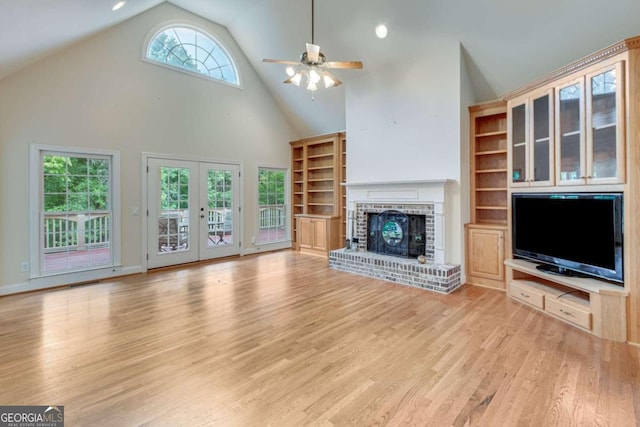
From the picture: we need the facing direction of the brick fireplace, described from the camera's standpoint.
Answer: facing the viewer and to the left of the viewer

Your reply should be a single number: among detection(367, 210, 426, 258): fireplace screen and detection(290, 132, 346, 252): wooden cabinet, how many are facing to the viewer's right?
0

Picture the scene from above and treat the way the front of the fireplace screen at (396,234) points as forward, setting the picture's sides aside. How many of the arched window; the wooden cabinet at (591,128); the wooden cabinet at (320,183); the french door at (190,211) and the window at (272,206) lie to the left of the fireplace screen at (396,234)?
1

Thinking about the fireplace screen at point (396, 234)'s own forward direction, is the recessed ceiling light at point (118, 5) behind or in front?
in front

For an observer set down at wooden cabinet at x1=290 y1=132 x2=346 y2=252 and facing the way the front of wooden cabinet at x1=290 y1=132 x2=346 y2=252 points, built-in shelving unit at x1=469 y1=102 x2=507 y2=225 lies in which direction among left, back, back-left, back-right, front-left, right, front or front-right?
left

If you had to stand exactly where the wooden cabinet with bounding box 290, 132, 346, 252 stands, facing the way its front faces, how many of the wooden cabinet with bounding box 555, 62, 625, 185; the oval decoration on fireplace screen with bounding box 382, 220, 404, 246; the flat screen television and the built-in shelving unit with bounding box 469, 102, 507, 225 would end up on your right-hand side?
0

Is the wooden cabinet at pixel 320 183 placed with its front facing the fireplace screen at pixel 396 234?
no

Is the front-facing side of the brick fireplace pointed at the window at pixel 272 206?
no

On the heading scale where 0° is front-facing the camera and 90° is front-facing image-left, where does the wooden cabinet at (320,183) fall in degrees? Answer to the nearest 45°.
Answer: approximately 45°

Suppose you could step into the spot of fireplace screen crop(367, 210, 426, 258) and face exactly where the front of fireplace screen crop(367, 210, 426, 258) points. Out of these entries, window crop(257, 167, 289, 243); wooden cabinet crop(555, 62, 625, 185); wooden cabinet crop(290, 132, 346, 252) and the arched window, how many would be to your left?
1

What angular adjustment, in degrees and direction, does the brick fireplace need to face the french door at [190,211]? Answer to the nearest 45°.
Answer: approximately 45° to its right

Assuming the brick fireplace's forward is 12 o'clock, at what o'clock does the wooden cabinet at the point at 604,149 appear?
The wooden cabinet is roughly at 9 o'clock from the brick fireplace.

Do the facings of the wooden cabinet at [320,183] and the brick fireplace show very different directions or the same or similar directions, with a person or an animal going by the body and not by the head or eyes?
same or similar directions

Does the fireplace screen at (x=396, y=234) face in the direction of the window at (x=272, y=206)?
no

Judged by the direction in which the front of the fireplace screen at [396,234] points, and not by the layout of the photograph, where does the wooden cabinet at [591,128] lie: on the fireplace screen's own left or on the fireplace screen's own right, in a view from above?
on the fireplace screen's own left

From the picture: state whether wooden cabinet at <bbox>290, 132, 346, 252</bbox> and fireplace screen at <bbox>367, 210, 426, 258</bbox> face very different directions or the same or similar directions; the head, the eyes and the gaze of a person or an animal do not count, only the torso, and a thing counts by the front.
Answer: same or similar directions

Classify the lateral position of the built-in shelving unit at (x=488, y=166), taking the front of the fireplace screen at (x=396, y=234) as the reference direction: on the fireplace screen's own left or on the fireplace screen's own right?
on the fireplace screen's own left

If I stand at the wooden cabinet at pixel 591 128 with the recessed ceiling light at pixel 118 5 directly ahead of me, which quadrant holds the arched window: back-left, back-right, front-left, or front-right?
front-right

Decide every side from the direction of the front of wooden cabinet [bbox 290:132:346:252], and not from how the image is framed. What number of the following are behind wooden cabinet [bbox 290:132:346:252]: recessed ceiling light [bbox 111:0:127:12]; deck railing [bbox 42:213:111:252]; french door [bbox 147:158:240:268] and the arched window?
0

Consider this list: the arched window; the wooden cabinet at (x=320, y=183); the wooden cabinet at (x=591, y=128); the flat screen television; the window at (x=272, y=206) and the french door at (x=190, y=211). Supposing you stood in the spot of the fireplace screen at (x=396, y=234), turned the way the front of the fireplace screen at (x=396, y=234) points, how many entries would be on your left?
2
